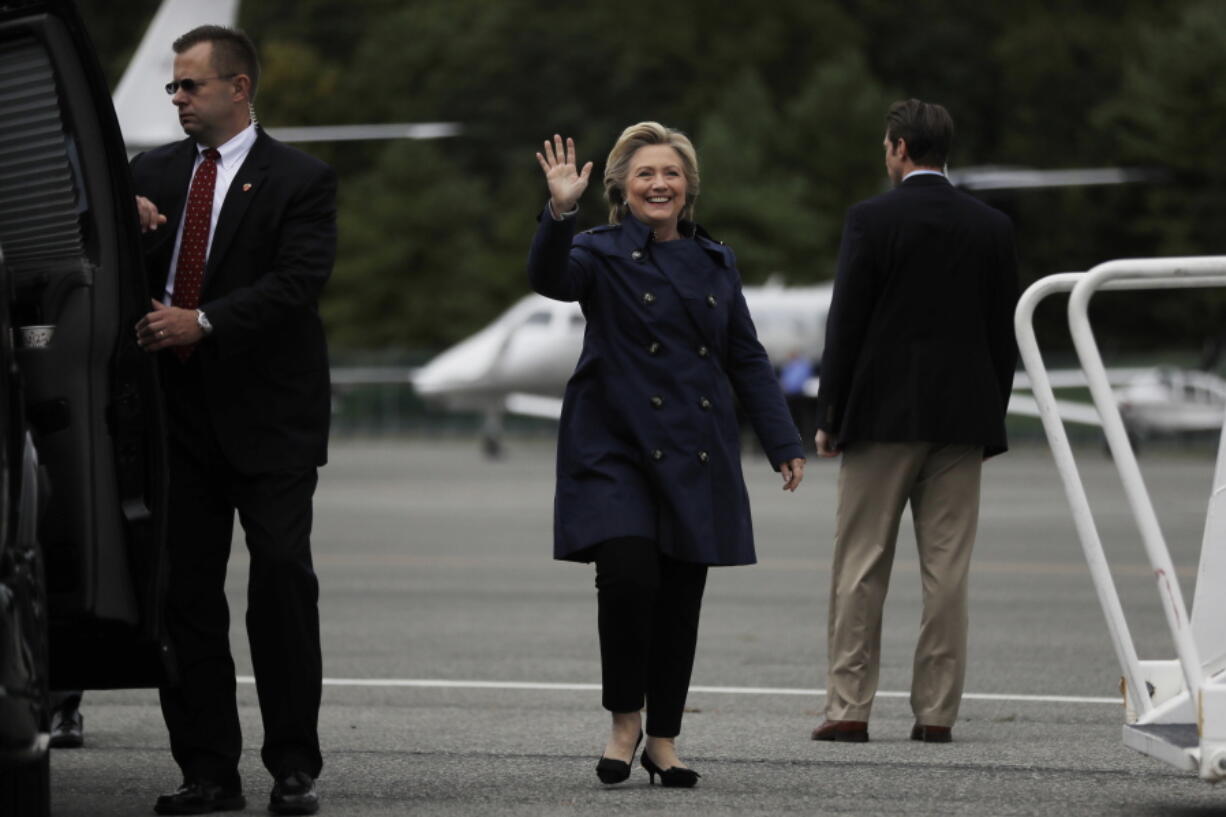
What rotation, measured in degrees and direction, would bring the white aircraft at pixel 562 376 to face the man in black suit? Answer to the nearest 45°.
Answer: approximately 90° to its left

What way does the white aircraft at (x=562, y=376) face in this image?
to the viewer's left

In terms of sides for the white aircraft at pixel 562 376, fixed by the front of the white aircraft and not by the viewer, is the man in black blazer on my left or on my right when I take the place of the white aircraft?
on my left
